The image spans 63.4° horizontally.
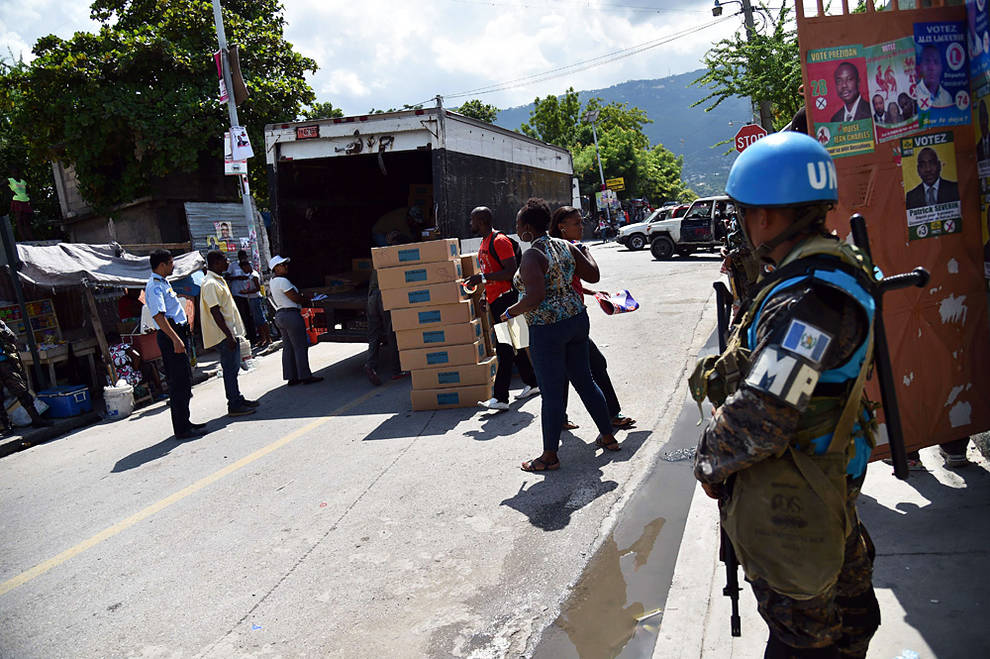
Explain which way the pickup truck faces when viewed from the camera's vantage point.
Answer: facing to the left of the viewer

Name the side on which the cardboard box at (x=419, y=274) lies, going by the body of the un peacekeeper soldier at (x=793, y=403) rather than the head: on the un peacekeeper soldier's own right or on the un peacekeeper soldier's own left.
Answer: on the un peacekeeper soldier's own right

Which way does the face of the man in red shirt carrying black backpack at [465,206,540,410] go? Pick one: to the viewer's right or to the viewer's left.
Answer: to the viewer's left

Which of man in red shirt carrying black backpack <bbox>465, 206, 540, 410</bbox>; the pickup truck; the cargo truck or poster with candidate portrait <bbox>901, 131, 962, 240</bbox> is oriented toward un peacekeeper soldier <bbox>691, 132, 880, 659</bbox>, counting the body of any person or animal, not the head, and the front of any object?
the poster with candidate portrait

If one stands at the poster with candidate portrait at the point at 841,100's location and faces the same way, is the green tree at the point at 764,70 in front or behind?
behind

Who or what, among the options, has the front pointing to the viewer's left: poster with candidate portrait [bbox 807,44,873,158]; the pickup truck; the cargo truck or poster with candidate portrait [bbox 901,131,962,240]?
the pickup truck

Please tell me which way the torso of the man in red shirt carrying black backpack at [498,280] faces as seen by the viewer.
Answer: to the viewer's left

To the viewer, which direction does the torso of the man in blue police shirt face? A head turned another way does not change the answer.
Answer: to the viewer's right

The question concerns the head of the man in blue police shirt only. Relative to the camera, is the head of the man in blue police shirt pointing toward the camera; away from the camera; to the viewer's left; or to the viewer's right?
to the viewer's right

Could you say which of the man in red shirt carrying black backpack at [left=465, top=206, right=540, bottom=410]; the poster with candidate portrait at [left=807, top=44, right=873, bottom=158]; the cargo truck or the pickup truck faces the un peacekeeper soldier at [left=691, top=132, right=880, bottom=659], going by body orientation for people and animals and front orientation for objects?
the poster with candidate portrait

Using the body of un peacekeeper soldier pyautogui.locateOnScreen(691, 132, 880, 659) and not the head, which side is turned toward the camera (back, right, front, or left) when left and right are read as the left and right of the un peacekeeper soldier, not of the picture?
left
